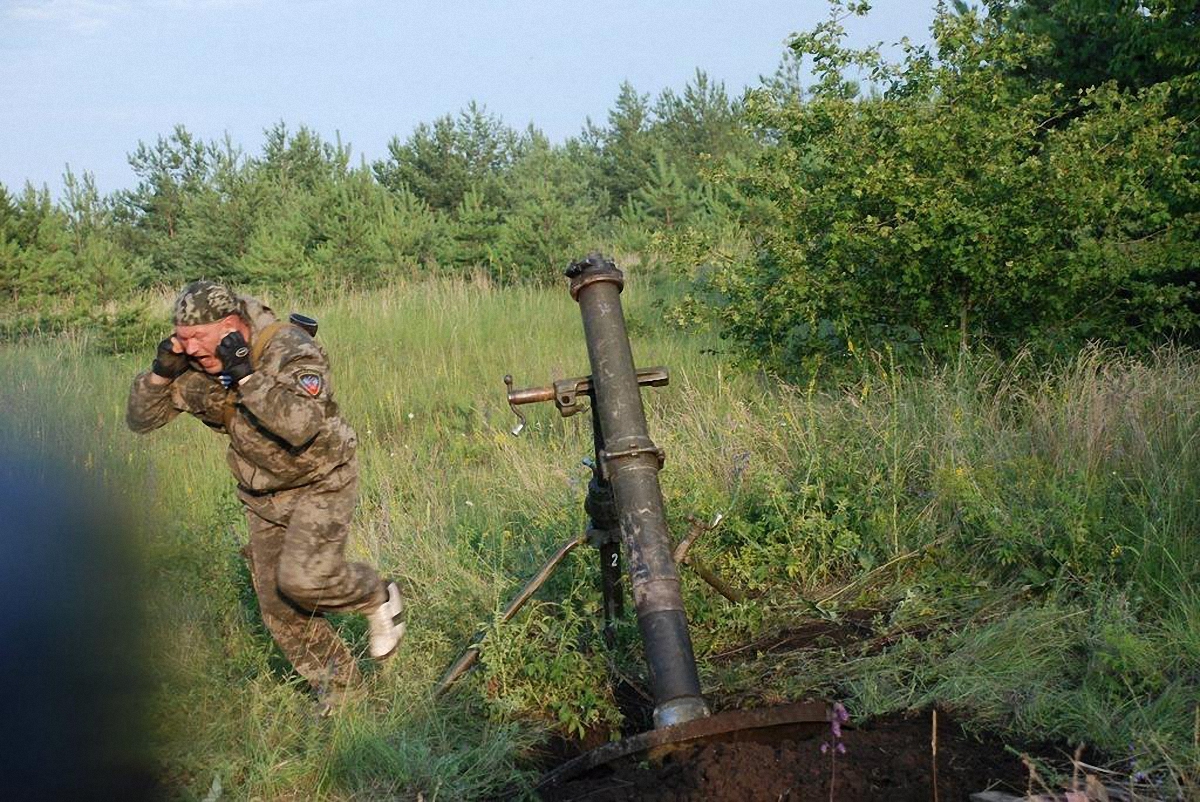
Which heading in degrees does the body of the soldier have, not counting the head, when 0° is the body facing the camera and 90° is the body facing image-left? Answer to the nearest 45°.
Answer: approximately 45°

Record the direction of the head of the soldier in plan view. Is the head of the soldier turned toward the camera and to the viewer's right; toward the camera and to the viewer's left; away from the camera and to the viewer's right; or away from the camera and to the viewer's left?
toward the camera and to the viewer's left

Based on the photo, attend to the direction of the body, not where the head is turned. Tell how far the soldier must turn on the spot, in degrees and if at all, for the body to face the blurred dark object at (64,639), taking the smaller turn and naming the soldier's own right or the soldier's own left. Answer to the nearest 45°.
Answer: approximately 45° to the soldier's own left
